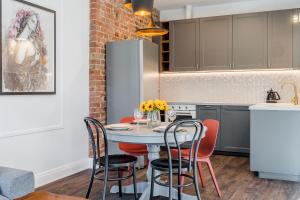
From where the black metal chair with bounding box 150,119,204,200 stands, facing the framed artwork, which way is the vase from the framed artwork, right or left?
right

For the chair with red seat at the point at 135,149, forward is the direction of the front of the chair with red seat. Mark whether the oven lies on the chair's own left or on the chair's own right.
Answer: on the chair's own left

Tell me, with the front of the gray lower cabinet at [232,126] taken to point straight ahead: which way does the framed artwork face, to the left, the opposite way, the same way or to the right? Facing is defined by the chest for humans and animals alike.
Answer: to the left

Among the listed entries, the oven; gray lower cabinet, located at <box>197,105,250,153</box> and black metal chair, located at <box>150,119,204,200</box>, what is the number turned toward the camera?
2

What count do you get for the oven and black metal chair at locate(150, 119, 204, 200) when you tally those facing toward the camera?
1

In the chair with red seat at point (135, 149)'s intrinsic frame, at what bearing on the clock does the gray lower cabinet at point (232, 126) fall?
The gray lower cabinet is roughly at 9 o'clock from the chair with red seat.

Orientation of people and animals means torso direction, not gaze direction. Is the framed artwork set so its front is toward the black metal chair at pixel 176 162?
yes

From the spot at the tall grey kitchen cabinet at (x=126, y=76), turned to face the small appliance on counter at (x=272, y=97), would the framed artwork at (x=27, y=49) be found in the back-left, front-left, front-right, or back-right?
back-right

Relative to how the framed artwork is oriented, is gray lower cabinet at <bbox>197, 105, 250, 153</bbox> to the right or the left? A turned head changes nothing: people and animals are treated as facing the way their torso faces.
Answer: on its left

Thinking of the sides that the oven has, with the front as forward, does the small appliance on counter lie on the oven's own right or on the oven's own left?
on the oven's own left

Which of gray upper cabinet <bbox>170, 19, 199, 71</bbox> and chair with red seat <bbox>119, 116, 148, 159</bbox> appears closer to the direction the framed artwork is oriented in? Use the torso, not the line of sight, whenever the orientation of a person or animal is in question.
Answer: the chair with red seat

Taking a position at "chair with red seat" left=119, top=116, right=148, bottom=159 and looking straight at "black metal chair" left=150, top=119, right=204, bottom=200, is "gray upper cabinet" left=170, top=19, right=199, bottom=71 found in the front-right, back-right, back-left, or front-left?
back-left

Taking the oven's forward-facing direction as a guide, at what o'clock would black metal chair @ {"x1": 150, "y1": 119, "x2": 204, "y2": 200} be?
The black metal chair is roughly at 12 o'clock from the oven.
